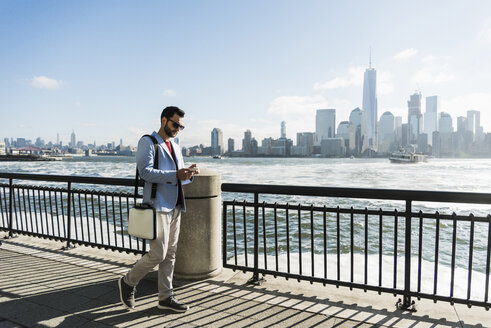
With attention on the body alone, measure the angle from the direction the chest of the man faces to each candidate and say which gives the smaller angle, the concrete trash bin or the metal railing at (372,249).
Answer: the metal railing

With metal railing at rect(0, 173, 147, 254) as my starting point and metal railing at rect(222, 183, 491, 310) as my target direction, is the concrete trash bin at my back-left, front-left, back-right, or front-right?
front-right

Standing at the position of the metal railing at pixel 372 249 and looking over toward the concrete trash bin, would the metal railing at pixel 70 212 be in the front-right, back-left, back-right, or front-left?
front-right

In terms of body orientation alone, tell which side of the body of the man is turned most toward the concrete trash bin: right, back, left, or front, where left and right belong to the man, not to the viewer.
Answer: left

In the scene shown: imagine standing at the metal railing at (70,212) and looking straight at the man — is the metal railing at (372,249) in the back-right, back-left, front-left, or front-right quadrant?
front-left

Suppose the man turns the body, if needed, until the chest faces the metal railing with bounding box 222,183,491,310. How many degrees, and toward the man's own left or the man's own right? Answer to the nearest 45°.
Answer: approximately 45° to the man's own left

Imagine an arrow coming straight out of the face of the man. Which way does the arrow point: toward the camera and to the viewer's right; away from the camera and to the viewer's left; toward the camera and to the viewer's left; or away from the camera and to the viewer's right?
toward the camera and to the viewer's right

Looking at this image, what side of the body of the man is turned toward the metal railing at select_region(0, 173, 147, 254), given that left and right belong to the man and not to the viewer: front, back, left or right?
back

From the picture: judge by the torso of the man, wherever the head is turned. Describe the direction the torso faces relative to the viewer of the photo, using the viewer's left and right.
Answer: facing the viewer and to the right of the viewer
